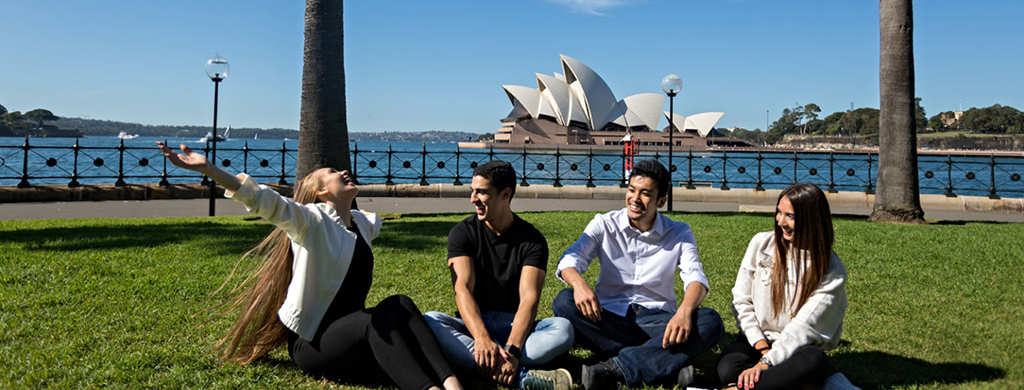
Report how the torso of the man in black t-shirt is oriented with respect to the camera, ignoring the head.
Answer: toward the camera

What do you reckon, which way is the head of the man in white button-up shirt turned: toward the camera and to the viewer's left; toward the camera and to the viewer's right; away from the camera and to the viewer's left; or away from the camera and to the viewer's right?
toward the camera and to the viewer's left

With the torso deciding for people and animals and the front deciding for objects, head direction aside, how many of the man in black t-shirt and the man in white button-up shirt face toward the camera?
2

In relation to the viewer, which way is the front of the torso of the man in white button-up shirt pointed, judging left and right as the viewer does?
facing the viewer

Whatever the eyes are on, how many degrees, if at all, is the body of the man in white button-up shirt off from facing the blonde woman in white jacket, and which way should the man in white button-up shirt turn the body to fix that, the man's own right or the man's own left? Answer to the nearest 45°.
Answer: approximately 45° to the man's own right

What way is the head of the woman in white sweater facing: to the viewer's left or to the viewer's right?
to the viewer's left
